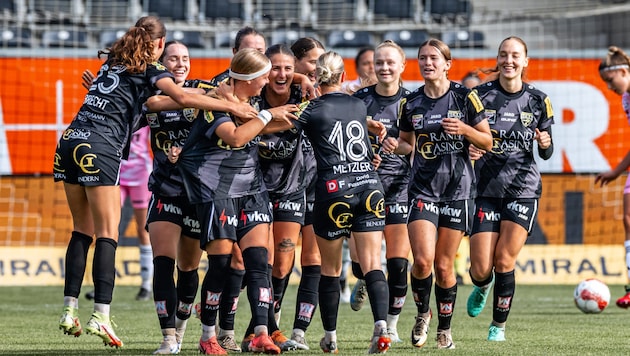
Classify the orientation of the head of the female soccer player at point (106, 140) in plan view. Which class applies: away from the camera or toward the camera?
away from the camera

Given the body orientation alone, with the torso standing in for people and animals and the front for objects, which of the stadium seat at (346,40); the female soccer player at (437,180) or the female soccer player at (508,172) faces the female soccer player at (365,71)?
the stadium seat

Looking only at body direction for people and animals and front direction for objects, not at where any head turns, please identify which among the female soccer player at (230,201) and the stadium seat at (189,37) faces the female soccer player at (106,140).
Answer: the stadium seat

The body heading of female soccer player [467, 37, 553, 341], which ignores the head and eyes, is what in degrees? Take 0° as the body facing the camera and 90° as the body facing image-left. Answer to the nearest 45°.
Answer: approximately 0°

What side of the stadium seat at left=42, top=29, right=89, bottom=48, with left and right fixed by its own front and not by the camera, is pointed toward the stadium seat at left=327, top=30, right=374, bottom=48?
left

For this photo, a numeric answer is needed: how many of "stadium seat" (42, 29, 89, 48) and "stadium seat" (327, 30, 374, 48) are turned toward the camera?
2

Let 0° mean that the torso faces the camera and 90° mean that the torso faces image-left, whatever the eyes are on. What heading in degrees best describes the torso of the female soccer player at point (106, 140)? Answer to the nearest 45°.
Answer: approximately 225°

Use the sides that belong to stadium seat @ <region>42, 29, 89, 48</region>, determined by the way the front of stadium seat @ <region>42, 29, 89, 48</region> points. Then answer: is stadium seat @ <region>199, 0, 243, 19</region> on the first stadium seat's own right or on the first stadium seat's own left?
on the first stadium seat's own left

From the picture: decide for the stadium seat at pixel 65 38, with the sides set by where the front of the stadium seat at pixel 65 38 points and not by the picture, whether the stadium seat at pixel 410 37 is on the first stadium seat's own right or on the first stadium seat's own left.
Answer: on the first stadium seat's own left

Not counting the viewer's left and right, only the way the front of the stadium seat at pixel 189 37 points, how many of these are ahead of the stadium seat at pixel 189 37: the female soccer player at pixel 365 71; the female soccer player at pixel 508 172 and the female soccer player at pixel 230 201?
3
